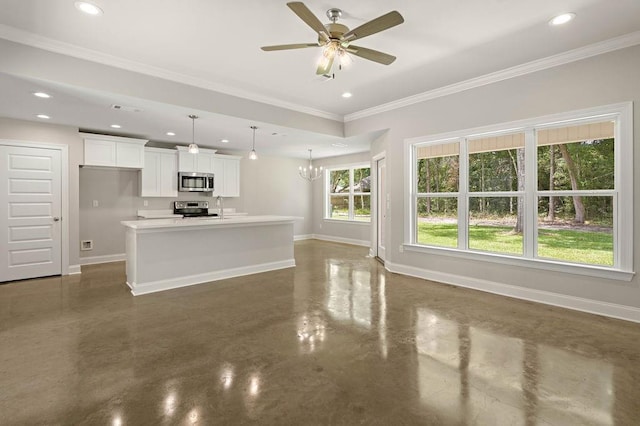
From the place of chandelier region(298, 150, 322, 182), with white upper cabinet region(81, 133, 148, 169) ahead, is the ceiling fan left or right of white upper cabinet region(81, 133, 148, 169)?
left

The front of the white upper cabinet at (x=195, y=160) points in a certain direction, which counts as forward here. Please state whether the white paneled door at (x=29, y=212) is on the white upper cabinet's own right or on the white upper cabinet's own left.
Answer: on the white upper cabinet's own right

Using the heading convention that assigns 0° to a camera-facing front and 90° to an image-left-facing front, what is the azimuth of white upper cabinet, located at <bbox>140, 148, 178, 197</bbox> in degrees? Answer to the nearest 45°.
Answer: approximately 0°

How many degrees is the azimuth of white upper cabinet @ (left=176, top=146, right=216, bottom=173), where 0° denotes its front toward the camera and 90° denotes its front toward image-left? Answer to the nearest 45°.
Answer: approximately 0°

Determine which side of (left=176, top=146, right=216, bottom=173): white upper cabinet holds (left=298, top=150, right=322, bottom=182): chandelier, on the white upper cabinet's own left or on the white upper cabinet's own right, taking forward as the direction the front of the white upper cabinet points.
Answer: on the white upper cabinet's own left
